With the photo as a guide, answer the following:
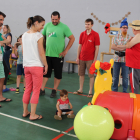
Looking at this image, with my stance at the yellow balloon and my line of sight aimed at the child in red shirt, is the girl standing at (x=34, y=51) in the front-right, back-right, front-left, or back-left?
front-left

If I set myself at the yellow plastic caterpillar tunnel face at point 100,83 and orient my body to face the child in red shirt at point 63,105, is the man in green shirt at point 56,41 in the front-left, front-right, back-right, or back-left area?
front-right

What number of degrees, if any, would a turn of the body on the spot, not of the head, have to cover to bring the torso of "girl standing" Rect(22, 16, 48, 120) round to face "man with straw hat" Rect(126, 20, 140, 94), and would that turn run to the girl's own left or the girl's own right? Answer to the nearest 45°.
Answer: approximately 45° to the girl's own right

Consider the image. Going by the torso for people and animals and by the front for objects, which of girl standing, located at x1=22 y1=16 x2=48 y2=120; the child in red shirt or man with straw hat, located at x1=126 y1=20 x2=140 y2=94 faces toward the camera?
the child in red shirt

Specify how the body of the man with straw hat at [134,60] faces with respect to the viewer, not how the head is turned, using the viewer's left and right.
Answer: facing to the left of the viewer

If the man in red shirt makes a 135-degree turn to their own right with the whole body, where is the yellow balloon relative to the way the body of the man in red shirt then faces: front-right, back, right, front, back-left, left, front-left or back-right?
back

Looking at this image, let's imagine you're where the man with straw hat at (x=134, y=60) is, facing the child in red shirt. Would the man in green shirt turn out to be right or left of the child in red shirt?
right

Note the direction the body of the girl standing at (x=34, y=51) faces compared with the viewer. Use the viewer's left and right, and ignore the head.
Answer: facing away from the viewer and to the right of the viewer

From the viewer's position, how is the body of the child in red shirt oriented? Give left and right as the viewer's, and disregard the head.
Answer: facing the viewer

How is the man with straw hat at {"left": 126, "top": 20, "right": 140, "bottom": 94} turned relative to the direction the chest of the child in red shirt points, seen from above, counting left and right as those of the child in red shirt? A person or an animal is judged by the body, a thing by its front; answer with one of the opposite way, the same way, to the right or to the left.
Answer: to the right

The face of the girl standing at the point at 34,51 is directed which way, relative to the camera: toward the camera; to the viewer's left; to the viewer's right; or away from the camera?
to the viewer's right

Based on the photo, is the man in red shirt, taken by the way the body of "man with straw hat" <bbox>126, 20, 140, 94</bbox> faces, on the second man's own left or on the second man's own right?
on the second man's own right

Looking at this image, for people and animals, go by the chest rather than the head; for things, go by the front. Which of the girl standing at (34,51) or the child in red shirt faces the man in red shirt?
the girl standing

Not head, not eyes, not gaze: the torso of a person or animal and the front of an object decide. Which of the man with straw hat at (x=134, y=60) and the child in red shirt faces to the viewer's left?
the man with straw hat

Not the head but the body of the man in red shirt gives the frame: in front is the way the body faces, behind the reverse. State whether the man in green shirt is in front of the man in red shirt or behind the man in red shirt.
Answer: in front

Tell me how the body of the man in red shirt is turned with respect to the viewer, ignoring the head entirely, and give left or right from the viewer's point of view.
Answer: facing the viewer and to the left of the viewer
